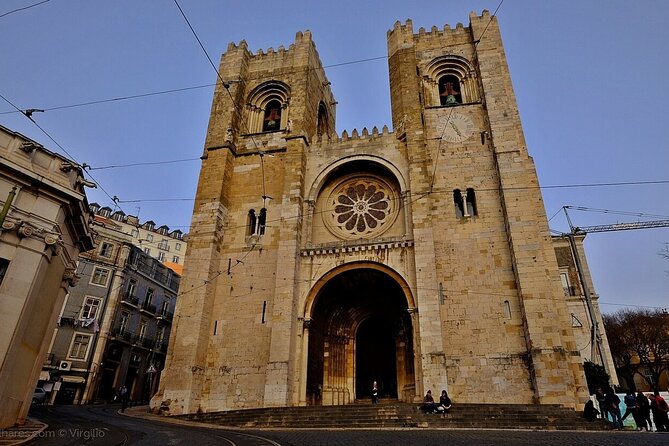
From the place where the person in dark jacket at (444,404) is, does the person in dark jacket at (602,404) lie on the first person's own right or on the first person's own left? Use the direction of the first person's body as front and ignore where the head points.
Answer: on the first person's own left

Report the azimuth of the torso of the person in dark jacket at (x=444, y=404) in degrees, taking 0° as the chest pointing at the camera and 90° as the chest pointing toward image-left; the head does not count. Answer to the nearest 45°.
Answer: approximately 0°

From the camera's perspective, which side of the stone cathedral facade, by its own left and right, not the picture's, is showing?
front

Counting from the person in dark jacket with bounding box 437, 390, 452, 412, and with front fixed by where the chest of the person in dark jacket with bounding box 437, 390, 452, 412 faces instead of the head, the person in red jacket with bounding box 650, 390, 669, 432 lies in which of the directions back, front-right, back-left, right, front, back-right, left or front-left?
left

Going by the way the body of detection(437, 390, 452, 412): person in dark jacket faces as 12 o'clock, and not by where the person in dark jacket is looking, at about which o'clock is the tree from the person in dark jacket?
The tree is roughly at 7 o'clock from the person in dark jacket.

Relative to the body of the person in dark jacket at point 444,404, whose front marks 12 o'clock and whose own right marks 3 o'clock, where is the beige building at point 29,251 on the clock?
The beige building is roughly at 2 o'clock from the person in dark jacket.

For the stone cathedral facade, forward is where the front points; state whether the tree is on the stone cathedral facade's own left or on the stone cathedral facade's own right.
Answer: on the stone cathedral facade's own left

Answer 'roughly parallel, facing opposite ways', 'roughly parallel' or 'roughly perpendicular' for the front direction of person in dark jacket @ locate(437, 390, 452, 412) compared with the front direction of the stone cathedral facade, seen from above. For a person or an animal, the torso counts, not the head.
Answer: roughly parallel
